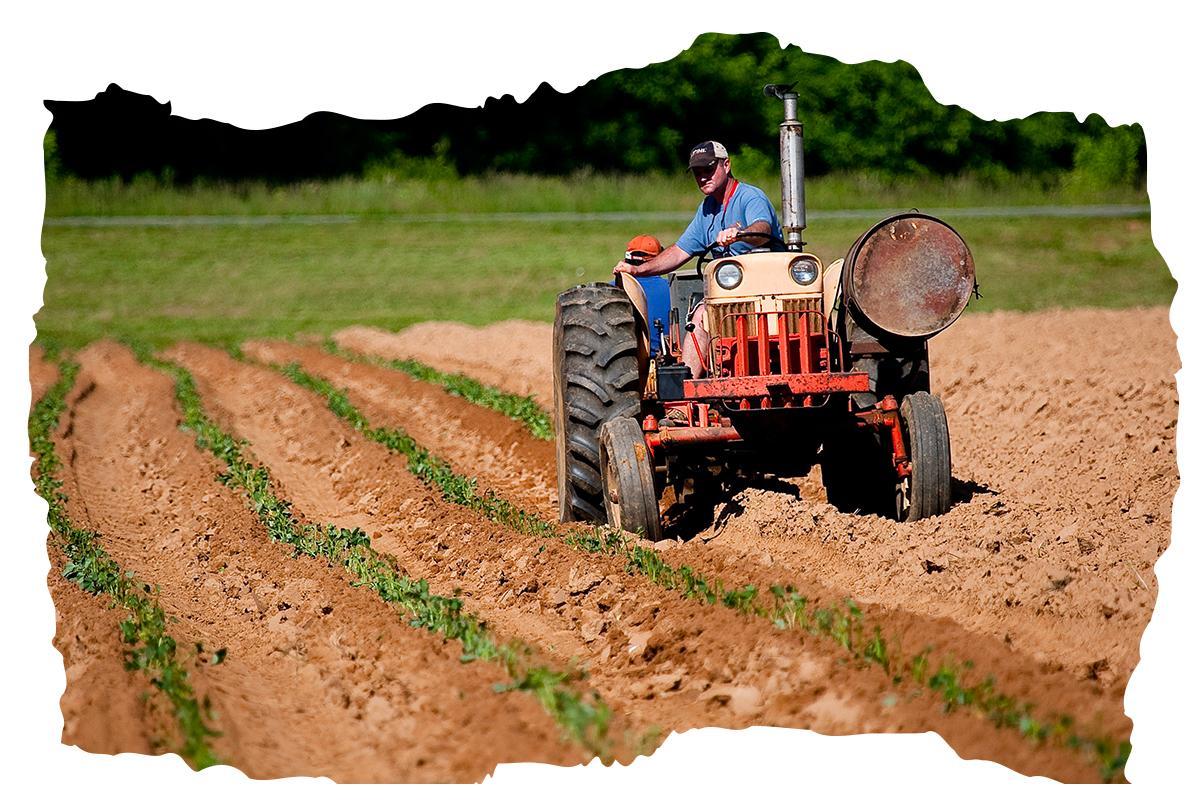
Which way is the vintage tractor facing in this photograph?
toward the camera

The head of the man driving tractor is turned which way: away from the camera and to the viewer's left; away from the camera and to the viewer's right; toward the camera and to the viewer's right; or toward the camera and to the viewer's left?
toward the camera and to the viewer's left
